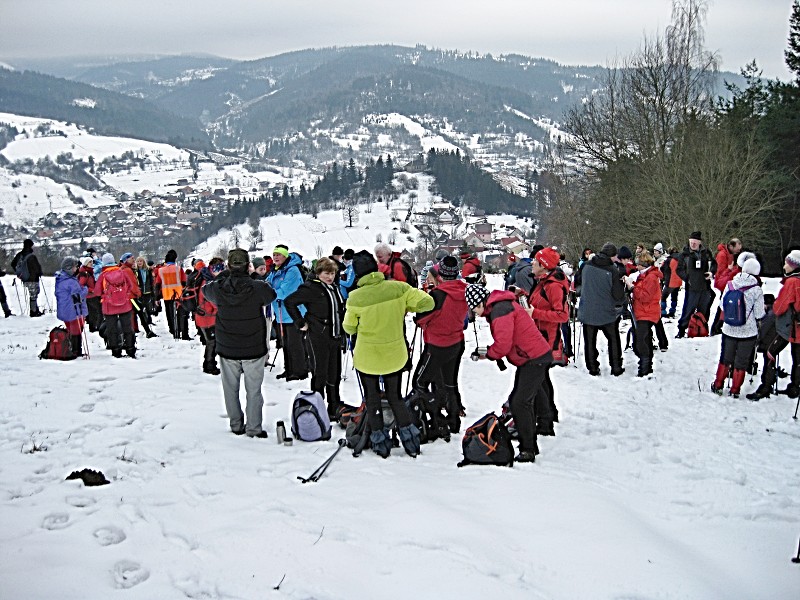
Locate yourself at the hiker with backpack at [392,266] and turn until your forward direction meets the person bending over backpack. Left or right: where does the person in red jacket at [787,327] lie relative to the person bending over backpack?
left

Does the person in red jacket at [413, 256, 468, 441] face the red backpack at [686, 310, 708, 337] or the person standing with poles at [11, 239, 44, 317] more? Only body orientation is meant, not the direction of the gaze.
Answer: the person standing with poles

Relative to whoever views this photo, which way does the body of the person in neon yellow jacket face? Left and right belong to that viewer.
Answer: facing away from the viewer

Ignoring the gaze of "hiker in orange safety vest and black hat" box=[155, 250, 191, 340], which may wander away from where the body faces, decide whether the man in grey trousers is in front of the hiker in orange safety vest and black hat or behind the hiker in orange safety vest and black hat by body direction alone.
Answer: behind

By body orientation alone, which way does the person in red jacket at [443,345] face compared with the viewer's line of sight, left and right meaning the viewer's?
facing away from the viewer and to the left of the viewer

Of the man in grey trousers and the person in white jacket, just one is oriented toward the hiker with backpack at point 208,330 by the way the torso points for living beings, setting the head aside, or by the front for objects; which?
the man in grey trousers

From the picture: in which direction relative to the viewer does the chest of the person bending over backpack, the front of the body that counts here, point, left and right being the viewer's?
facing to the left of the viewer

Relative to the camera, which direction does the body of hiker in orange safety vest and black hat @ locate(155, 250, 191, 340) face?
away from the camera

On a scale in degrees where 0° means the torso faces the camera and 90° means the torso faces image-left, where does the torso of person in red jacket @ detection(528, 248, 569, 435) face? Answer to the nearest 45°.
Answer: approximately 90°

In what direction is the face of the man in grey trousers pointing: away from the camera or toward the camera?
away from the camera

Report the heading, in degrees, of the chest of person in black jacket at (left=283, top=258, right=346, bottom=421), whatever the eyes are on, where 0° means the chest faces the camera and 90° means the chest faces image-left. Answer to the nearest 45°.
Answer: approximately 315°

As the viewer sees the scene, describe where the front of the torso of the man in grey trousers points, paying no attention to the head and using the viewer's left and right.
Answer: facing away from the viewer
